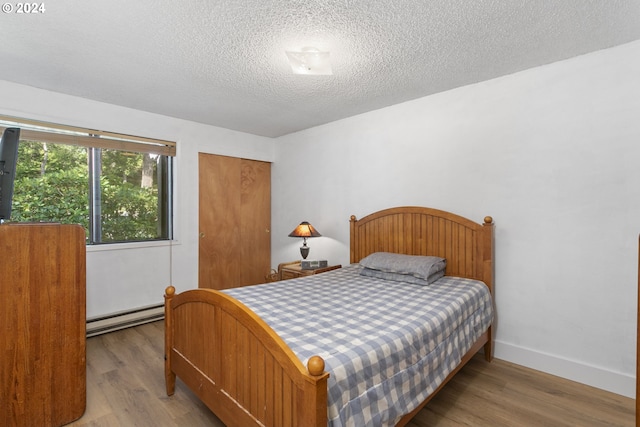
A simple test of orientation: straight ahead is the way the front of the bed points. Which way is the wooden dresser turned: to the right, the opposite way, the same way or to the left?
the opposite way

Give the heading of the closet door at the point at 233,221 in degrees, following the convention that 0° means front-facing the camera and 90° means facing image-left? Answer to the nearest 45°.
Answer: approximately 315°

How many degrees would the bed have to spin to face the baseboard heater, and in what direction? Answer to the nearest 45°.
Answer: approximately 90° to its right

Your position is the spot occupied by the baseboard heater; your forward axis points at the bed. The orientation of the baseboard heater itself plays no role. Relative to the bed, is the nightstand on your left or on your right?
left

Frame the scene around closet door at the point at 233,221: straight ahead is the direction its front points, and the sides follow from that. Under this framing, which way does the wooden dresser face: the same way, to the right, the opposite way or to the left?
to the left

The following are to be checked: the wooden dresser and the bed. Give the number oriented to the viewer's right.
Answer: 1

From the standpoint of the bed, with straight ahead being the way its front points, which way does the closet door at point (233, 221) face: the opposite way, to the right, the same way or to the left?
to the left

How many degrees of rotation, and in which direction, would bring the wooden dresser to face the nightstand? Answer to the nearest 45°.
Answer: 0° — it already faces it

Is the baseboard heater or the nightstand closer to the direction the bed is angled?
the baseboard heater

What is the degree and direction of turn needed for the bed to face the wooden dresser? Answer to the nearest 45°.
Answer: approximately 45° to its right

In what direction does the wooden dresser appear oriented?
to the viewer's right

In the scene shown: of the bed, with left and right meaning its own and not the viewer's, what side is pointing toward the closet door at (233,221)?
right

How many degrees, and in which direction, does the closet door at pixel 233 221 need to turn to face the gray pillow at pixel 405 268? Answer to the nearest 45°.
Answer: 0° — it already faces it

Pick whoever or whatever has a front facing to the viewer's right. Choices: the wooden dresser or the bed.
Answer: the wooden dresser

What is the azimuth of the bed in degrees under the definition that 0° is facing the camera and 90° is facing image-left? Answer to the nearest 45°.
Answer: approximately 45°
